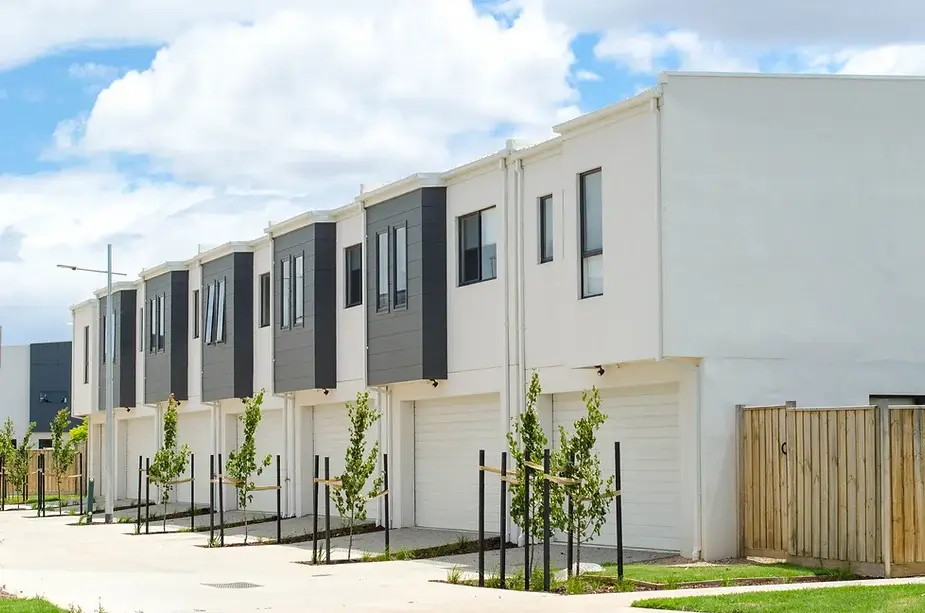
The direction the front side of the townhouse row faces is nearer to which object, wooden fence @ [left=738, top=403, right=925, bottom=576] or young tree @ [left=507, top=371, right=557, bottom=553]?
the young tree

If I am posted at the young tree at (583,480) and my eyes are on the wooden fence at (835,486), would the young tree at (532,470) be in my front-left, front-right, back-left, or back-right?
back-left

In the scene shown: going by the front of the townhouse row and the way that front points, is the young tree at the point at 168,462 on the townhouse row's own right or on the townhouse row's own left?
on the townhouse row's own right

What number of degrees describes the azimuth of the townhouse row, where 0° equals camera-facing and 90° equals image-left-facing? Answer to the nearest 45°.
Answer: approximately 45°

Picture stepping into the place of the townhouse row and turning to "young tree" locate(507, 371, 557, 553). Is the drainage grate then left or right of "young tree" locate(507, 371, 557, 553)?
right

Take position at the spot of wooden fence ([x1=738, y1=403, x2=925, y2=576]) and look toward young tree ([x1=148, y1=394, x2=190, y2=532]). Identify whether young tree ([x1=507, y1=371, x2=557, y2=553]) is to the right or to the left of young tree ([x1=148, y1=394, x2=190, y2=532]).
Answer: left
